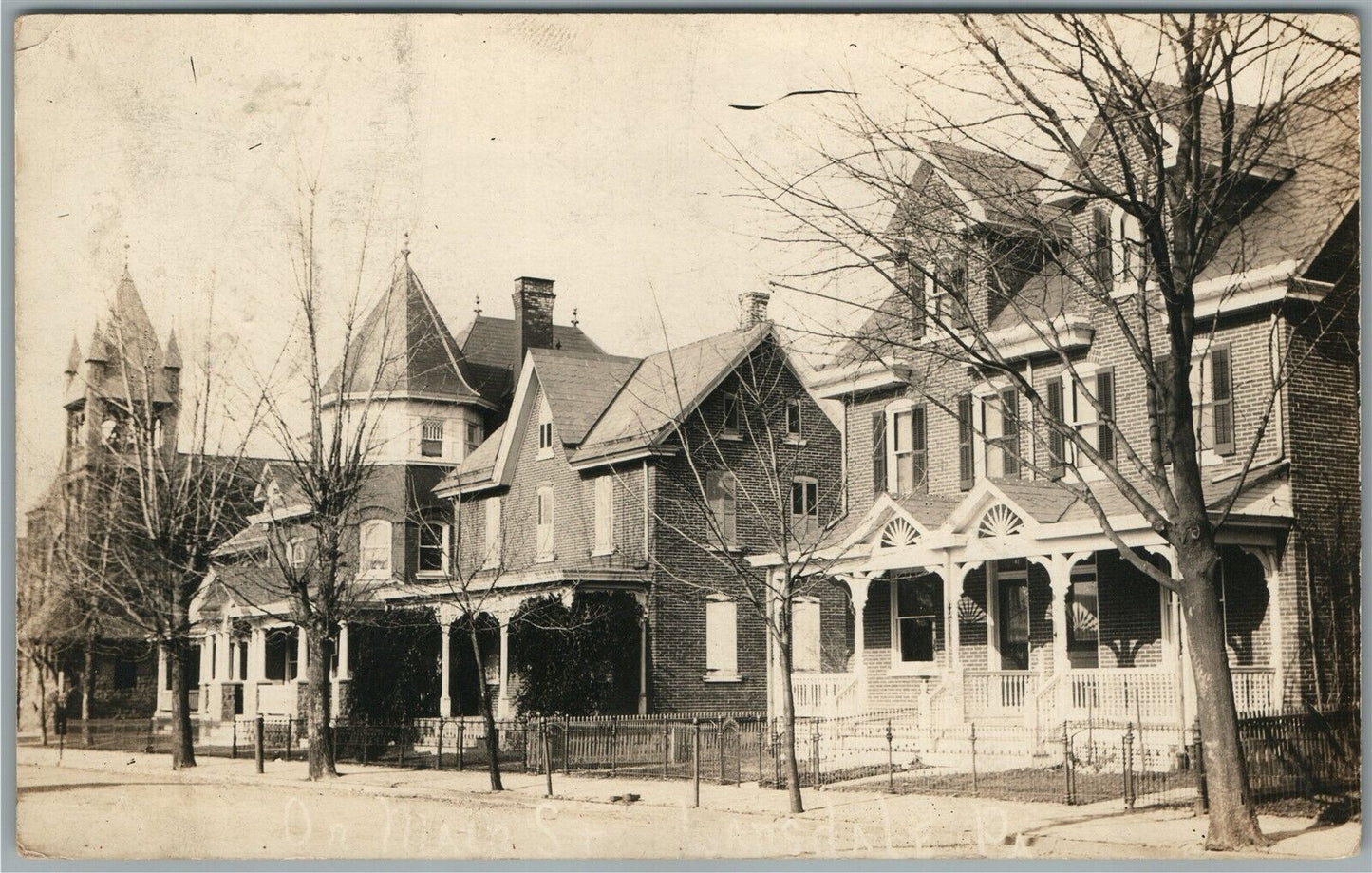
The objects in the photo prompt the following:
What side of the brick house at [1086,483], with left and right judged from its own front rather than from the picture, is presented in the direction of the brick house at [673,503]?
right

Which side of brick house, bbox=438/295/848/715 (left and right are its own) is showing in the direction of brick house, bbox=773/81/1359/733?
left

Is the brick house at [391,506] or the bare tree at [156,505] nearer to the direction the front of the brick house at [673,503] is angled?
the bare tree

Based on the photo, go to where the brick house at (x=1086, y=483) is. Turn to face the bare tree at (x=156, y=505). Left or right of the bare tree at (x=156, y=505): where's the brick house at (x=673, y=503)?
right

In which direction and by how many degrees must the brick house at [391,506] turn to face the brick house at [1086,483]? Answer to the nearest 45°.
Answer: approximately 90° to its left

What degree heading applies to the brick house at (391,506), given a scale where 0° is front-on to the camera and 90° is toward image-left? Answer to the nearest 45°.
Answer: approximately 45°

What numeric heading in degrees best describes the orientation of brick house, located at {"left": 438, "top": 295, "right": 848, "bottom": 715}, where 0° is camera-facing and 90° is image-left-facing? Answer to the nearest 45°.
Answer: approximately 45°

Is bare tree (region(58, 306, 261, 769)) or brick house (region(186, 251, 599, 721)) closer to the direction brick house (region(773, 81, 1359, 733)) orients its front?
the bare tree
